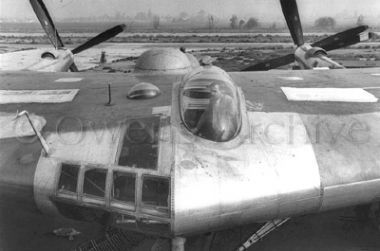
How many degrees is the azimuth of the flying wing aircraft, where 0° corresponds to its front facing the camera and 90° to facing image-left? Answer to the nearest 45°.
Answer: approximately 0°
